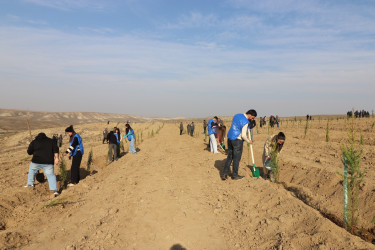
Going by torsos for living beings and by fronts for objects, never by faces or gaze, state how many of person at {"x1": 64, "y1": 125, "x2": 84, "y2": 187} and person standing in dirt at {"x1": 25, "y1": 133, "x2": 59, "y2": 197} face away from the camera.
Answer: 1

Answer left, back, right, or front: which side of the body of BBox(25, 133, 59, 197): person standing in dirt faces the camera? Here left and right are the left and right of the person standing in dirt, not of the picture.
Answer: back

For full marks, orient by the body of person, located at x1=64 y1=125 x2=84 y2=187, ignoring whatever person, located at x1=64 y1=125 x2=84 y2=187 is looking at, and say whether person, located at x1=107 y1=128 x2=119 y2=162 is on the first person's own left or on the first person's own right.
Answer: on the first person's own right

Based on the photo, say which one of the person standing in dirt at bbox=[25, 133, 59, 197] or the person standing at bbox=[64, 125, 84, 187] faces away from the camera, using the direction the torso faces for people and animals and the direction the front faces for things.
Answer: the person standing in dirt at bbox=[25, 133, 59, 197]

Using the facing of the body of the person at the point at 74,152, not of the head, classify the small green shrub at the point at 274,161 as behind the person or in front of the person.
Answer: behind

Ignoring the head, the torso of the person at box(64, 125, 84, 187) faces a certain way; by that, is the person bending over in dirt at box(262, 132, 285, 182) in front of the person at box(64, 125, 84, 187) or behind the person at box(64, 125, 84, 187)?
behind

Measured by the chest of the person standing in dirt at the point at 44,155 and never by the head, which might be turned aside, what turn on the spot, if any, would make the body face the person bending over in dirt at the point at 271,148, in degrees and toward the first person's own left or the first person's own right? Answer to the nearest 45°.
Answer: approximately 135° to the first person's own right

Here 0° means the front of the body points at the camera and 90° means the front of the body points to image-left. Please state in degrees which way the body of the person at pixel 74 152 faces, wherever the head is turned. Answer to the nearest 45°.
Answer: approximately 90°

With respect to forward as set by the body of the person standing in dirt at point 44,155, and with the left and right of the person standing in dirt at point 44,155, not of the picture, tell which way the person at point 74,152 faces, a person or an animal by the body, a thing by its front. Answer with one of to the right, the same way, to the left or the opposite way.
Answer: to the left

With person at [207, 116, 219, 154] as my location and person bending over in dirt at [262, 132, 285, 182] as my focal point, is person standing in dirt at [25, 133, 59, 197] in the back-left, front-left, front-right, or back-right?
front-right

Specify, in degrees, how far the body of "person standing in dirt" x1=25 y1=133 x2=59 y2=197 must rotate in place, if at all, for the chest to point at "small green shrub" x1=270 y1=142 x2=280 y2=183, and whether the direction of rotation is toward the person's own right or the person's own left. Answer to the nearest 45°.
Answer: approximately 135° to the person's own right

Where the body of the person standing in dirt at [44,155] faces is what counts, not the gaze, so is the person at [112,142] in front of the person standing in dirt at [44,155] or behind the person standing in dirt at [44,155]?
in front
